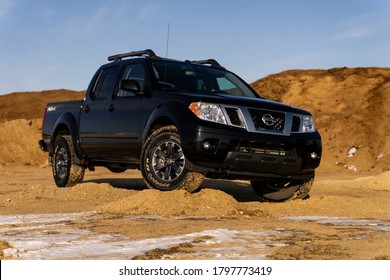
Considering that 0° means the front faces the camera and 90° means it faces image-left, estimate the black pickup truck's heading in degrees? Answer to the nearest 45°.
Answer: approximately 315°

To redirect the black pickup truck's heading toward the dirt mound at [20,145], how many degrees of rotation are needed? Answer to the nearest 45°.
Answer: approximately 135° to its left

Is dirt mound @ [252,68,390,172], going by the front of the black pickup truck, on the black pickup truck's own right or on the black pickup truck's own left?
on the black pickup truck's own left
